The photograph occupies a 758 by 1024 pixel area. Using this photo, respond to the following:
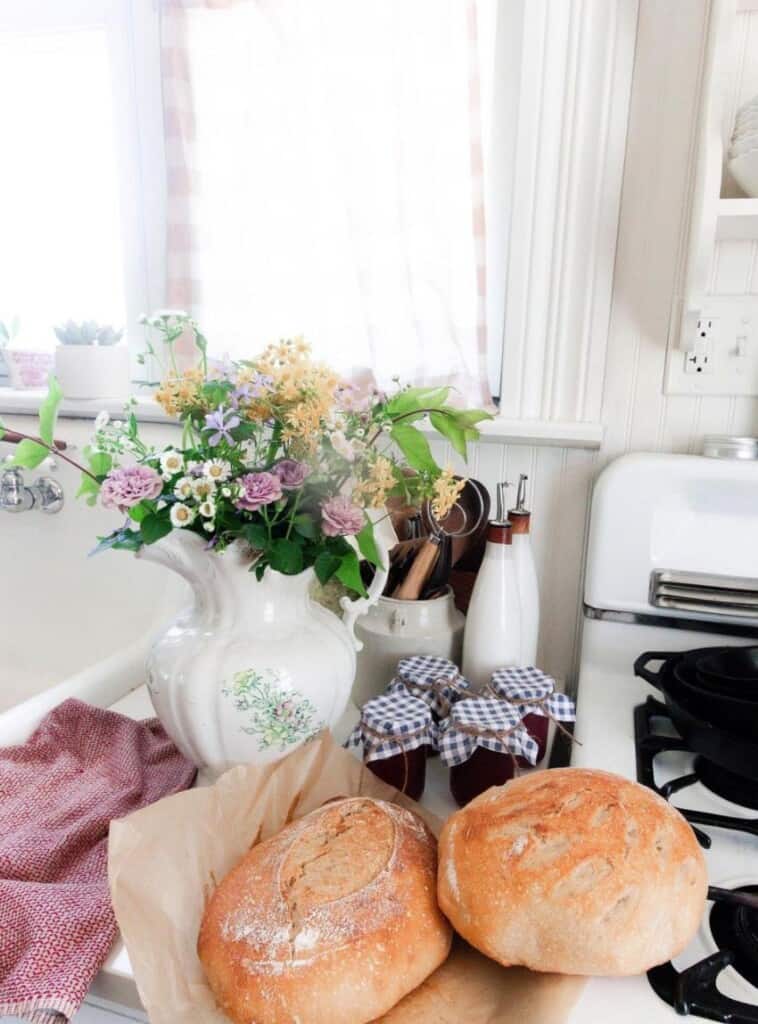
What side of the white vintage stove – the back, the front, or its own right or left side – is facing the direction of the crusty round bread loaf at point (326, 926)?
right

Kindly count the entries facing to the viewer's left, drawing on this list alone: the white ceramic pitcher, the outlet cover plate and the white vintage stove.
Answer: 1

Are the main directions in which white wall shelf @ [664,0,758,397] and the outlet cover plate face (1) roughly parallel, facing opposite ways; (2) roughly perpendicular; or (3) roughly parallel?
roughly parallel

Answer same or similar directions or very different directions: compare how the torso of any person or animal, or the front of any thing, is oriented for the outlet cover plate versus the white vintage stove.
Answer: same or similar directions

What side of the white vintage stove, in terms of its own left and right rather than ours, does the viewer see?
front

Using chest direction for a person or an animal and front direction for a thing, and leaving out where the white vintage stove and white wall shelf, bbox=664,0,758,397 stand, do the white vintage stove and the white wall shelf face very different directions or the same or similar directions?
same or similar directions

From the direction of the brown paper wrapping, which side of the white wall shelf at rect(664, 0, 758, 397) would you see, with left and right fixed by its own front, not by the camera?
front

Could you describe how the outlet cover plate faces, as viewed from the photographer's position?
facing the viewer
